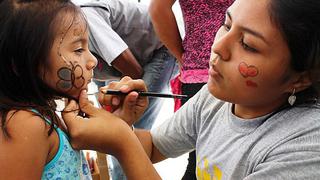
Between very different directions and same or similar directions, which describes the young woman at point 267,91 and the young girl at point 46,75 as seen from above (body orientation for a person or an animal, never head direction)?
very different directions

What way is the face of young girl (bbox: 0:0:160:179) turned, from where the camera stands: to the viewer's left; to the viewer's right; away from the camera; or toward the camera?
to the viewer's right

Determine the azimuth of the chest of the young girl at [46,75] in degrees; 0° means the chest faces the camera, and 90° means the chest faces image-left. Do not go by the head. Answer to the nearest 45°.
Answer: approximately 270°

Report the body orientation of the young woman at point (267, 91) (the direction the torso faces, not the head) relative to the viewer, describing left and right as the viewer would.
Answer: facing the viewer and to the left of the viewer

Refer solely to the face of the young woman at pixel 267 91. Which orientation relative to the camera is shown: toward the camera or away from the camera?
toward the camera
